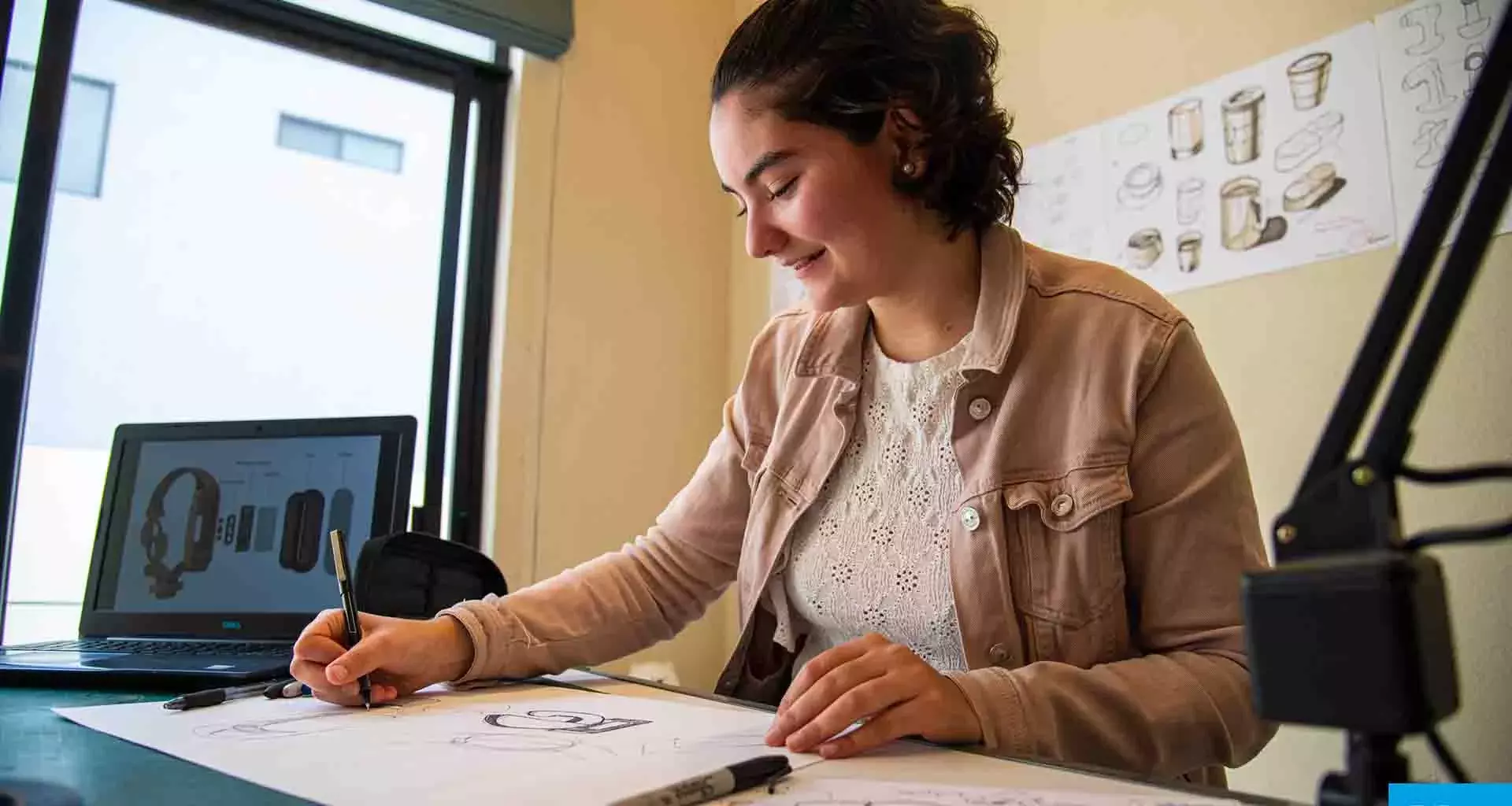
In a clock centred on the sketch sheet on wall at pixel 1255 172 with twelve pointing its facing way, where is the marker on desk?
The marker on desk is roughly at 11 o'clock from the sketch sheet on wall.

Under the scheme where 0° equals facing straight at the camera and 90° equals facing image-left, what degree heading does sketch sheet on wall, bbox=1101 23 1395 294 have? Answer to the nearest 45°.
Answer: approximately 45°

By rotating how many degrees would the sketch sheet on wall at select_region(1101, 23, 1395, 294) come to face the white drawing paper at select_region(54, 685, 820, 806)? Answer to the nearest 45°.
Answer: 0° — it already faces it

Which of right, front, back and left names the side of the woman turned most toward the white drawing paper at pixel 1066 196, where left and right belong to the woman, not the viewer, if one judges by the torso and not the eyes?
back

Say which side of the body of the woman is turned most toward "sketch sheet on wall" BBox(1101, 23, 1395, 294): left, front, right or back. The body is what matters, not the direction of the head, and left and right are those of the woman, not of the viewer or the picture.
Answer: back

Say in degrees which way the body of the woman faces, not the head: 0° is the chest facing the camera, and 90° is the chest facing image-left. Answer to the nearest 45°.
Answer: approximately 45°
